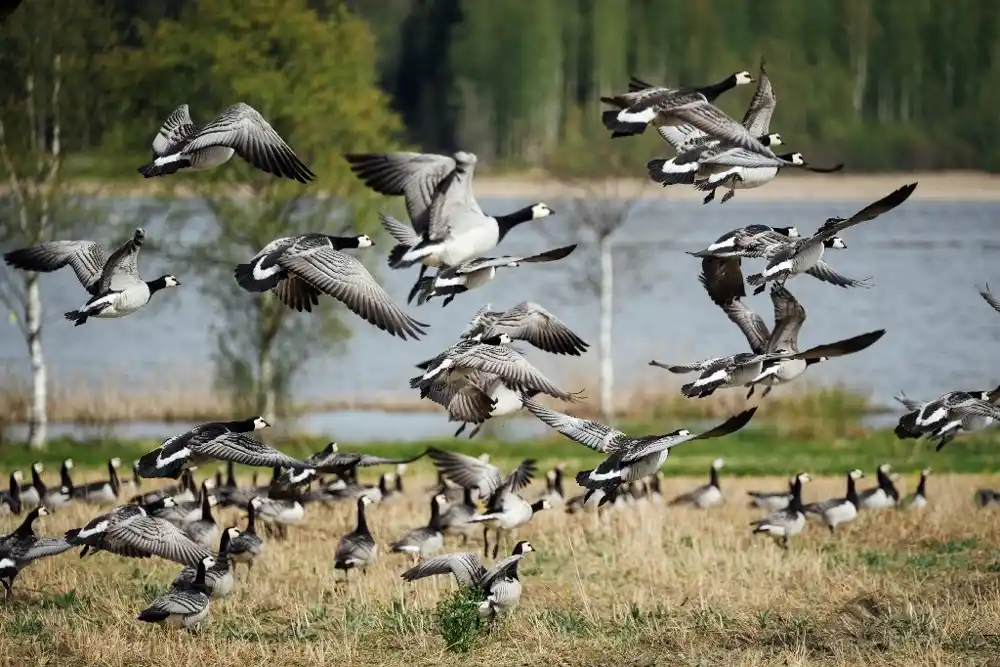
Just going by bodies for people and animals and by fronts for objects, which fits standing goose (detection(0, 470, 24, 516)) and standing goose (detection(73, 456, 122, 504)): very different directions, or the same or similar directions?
same or similar directions

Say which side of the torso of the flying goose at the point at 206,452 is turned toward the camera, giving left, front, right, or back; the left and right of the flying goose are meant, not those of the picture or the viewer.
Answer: right

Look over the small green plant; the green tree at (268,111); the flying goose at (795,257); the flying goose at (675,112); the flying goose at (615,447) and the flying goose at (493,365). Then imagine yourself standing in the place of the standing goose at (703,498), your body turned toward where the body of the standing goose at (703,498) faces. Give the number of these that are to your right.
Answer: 5

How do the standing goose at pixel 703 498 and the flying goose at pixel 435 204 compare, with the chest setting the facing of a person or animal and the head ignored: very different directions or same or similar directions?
same or similar directions

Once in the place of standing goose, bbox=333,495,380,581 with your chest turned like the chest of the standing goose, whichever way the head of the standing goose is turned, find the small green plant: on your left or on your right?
on your right

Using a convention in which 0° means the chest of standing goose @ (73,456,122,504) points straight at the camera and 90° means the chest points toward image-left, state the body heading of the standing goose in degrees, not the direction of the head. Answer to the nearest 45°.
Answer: approximately 270°

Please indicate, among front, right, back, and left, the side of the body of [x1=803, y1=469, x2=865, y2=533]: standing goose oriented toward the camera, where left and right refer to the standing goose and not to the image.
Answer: right

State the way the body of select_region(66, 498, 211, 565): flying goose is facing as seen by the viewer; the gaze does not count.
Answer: to the viewer's right

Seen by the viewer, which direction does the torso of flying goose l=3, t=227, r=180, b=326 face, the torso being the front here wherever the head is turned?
to the viewer's right
